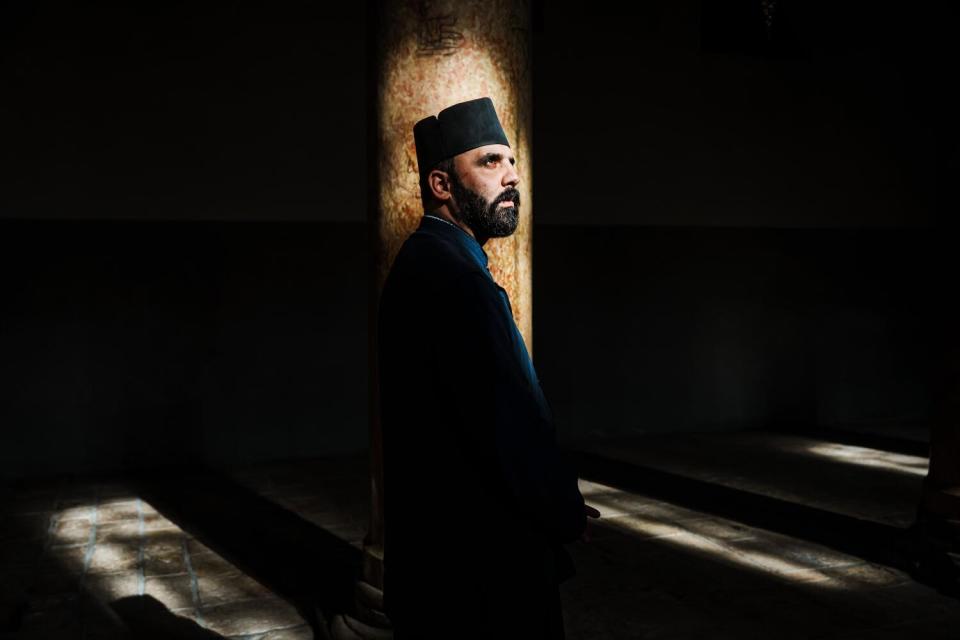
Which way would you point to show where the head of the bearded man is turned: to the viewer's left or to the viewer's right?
to the viewer's right

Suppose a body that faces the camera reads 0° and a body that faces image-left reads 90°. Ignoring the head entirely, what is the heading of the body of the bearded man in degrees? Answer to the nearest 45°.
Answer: approximately 270°
